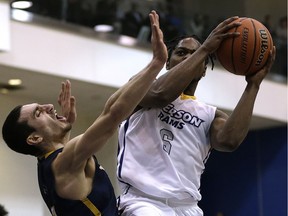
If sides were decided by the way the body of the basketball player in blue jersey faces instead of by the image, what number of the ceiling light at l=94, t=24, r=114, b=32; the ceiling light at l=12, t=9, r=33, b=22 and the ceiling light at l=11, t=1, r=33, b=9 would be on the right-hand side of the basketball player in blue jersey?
0

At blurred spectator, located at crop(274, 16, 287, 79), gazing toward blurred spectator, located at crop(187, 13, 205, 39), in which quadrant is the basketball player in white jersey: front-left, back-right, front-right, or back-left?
front-left

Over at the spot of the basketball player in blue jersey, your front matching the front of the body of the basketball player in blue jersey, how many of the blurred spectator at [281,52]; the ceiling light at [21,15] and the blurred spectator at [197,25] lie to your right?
0

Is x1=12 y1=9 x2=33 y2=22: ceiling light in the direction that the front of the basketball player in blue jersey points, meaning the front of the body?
no

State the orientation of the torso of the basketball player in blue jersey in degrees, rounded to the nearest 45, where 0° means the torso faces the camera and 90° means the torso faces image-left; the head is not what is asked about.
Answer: approximately 270°

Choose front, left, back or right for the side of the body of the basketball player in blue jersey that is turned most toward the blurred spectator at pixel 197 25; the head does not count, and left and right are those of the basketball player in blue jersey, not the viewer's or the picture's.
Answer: left

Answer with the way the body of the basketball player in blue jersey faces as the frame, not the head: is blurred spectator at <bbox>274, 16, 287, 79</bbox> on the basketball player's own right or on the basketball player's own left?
on the basketball player's own left

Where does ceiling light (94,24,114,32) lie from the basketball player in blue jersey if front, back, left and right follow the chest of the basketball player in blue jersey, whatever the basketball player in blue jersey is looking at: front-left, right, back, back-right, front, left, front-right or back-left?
left

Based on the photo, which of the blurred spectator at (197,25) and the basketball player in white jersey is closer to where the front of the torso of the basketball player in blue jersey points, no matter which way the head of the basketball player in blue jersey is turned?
the basketball player in white jersey
